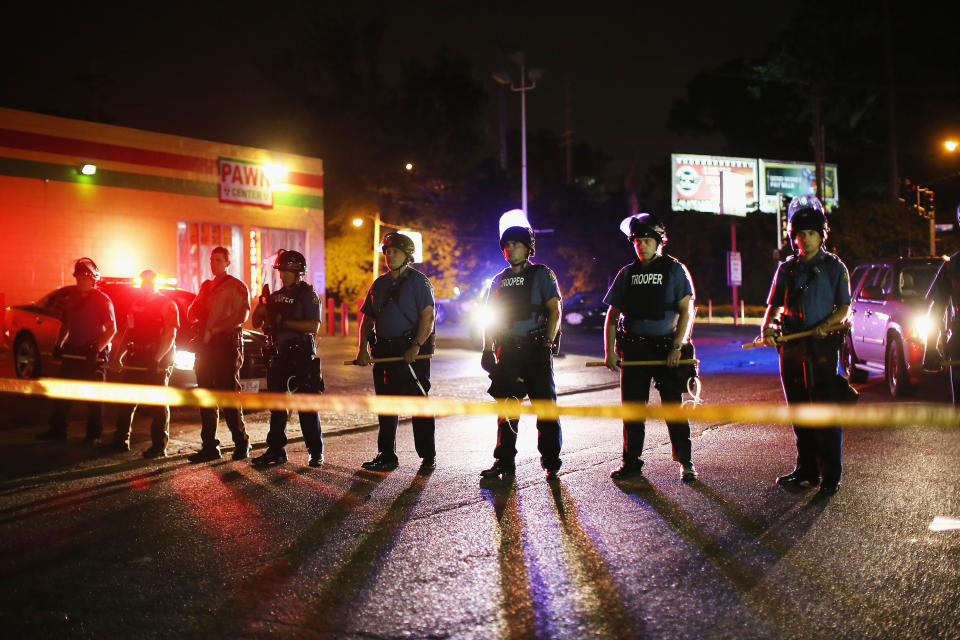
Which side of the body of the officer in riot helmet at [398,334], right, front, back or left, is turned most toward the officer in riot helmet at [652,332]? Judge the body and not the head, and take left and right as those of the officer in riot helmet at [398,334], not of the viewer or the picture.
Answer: left

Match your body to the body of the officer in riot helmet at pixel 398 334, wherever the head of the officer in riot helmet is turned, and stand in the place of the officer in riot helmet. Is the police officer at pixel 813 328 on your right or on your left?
on your left

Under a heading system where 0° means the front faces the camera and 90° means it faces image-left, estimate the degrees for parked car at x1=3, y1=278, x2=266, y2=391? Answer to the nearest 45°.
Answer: approximately 315°

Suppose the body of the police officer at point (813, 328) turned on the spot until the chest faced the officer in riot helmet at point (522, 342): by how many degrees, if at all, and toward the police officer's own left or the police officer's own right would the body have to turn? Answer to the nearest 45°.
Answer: approximately 45° to the police officer's own right

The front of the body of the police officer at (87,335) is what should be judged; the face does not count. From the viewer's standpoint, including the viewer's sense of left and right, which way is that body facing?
facing the viewer and to the left of the viewer

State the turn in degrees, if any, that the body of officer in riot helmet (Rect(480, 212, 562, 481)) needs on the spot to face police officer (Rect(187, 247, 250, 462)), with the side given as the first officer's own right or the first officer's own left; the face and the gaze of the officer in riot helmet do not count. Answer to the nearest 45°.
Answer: approximately 45° to the first officer's own right

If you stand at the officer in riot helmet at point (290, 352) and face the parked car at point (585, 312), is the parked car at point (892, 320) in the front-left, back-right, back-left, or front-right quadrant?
front-right

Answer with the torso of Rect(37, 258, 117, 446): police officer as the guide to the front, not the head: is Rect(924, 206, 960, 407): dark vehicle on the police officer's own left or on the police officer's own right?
on the police officer's own left

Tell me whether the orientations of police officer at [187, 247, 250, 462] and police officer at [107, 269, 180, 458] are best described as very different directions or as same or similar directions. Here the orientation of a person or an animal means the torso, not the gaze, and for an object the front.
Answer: same or similar directions

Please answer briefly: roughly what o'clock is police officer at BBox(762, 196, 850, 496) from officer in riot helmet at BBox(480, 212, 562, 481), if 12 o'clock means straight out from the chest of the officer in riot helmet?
The police officer is roughly at 8 o'clock from the officer in riot helmet.

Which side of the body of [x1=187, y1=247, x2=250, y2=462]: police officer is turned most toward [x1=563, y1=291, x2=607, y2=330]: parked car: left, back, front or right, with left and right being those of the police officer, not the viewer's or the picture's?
back

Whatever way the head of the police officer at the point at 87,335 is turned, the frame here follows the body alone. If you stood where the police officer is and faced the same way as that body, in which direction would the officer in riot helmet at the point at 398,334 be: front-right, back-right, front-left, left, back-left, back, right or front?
left

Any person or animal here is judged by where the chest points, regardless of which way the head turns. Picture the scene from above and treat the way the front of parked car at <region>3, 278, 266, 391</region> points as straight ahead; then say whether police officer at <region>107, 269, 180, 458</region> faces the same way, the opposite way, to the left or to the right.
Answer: to the right

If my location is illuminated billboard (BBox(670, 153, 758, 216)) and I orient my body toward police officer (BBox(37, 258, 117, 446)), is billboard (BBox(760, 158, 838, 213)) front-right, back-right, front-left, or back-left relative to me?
back-left

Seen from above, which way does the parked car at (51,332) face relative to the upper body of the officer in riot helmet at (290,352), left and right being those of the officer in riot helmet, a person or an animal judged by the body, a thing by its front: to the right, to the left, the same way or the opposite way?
to the left

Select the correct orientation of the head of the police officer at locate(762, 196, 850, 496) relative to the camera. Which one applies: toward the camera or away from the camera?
toward the camera

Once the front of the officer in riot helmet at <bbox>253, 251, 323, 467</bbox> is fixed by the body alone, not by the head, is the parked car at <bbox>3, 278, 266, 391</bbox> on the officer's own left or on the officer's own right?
on the officer's own right
